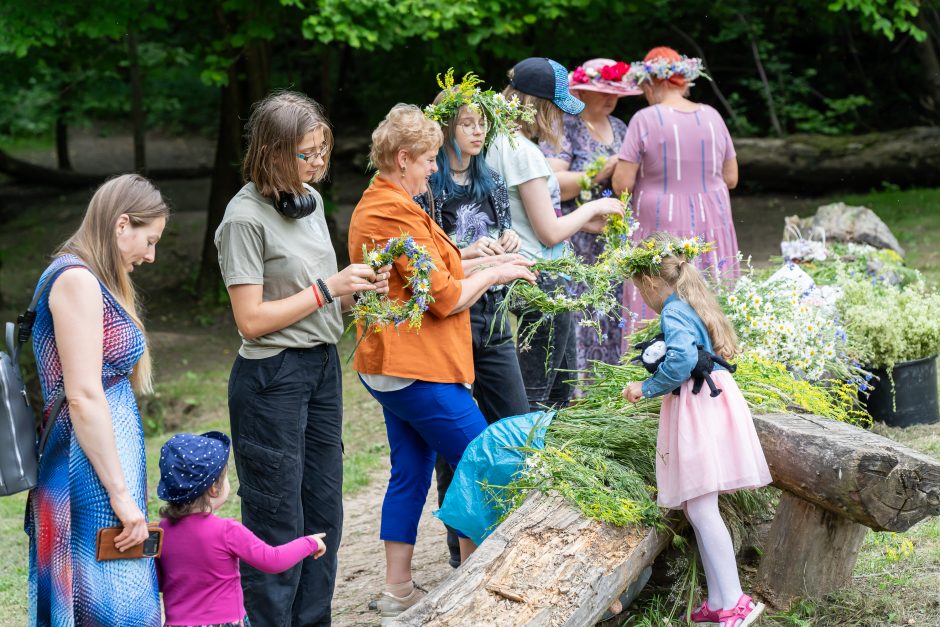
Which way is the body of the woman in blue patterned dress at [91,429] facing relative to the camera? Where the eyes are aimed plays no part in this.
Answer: to the viewer's right

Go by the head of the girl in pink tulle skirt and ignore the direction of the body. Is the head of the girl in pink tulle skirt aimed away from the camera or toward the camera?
away from the camera

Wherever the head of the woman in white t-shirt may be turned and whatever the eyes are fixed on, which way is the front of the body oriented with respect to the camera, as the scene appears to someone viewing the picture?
to the viewer's right

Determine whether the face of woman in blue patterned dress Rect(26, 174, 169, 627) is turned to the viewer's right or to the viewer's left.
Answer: to the viewer's right

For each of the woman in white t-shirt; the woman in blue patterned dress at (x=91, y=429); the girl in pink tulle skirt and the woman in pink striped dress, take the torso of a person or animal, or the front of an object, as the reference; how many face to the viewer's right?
2

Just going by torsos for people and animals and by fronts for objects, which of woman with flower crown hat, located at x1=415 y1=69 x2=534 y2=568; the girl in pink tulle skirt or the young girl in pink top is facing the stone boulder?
the young girl in pink top

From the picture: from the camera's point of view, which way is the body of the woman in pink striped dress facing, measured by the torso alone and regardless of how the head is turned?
away from the camera

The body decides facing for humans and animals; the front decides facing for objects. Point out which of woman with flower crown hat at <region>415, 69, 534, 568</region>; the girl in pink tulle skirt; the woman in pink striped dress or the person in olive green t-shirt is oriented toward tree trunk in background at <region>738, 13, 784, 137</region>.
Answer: the woman in pink striped dress

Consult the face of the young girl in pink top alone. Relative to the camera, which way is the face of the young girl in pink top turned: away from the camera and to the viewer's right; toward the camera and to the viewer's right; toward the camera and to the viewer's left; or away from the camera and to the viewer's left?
away from the camera and to the viewer's right

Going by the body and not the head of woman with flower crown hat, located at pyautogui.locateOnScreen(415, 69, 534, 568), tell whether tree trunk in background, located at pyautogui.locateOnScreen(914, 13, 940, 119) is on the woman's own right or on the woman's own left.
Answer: on the woman's own left

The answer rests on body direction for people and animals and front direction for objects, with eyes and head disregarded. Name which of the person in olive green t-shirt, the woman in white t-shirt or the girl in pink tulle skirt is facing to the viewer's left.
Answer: the girl in pink tulle skirt

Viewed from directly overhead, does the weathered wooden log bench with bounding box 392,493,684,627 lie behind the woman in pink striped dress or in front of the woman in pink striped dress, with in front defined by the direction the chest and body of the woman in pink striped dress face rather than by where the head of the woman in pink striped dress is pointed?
behind
